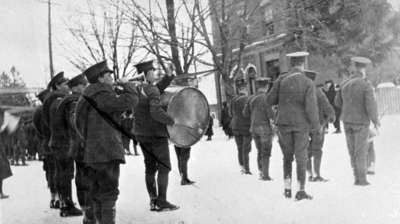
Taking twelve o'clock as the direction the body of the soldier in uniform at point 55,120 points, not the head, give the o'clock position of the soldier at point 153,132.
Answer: The soldier is roughly at 1 o'clock from the soldier in uniform.

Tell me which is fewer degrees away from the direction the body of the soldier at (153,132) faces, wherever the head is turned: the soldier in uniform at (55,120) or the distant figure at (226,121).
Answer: the distant figure

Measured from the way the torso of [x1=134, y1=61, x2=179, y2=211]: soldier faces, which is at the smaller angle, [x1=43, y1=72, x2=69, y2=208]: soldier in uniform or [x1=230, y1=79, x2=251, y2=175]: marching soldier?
the marching soldier

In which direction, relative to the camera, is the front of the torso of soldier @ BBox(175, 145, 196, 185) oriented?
to the viewer's right

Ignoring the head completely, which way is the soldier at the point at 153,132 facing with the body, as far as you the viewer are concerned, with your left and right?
facing to the right of the viewer

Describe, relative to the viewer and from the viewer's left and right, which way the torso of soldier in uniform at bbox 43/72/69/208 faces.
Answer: facing to the right of the viewer

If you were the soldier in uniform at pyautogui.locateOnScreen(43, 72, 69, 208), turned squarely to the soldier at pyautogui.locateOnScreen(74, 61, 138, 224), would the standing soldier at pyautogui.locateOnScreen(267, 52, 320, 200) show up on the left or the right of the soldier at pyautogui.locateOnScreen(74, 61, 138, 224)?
left

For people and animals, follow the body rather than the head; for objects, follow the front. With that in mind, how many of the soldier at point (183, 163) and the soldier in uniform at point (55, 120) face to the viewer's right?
2

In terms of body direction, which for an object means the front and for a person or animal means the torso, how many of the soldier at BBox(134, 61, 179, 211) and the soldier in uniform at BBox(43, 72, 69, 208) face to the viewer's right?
2
